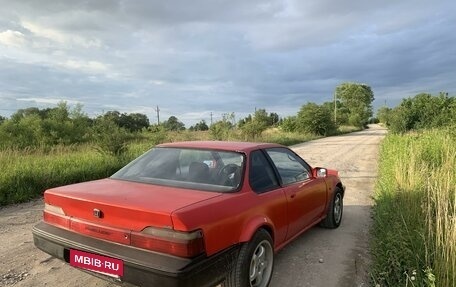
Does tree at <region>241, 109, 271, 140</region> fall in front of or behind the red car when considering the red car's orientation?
in front

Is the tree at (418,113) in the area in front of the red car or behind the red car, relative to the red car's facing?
in front

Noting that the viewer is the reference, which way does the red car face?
facing away from the viewer and to the right of the viewer

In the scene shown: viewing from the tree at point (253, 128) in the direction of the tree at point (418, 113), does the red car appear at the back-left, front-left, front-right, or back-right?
back-right
